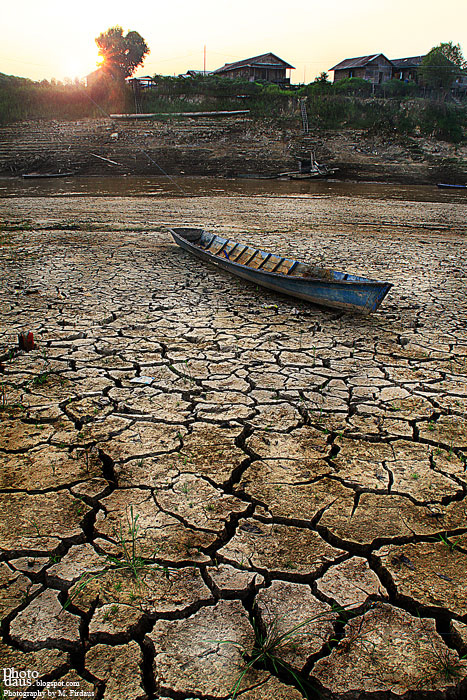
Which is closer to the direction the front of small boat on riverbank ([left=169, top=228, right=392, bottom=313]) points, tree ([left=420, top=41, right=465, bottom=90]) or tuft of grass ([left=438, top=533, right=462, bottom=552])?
the tuft of grass

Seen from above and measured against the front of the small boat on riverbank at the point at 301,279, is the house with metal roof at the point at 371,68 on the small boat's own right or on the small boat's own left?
on the small boat's own left

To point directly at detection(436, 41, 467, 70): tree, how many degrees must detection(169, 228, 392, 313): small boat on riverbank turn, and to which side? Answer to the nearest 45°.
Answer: approximately 135° to its left

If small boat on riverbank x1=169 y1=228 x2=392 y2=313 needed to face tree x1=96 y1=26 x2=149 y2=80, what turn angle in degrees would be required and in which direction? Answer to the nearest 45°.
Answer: approximately 135° to its left

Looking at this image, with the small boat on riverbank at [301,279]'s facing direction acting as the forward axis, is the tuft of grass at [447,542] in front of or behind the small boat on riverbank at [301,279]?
in front

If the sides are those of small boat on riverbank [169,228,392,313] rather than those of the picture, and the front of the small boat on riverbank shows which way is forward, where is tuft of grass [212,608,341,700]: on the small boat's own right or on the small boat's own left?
on the small boat's own right

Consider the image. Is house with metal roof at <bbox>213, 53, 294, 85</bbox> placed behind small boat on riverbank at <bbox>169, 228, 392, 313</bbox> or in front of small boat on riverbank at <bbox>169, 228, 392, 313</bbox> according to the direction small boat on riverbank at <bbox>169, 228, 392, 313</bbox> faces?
behind

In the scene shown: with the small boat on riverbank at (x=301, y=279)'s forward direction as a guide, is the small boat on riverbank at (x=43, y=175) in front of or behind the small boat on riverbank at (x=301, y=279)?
behind
